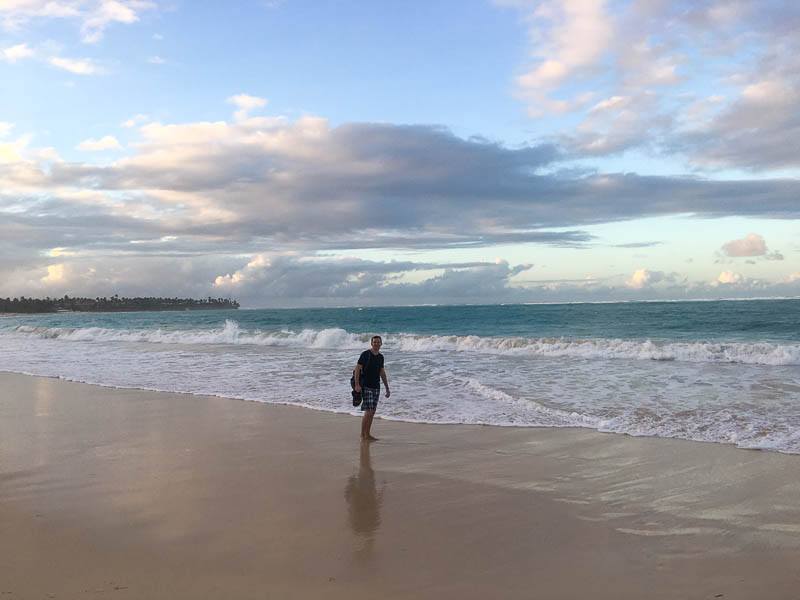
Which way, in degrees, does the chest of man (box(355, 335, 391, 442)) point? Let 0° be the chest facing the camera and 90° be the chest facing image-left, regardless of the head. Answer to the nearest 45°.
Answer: approximately 315°
